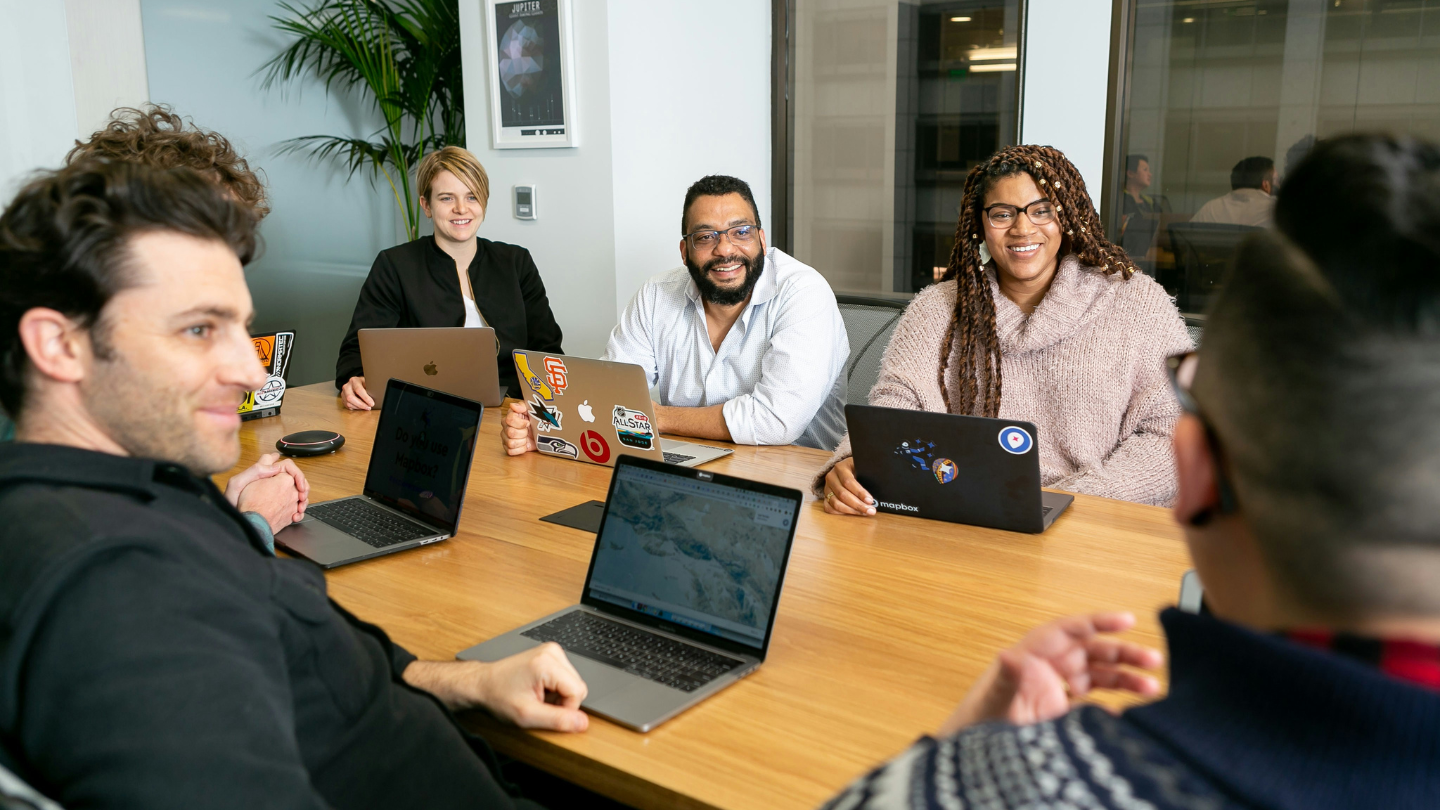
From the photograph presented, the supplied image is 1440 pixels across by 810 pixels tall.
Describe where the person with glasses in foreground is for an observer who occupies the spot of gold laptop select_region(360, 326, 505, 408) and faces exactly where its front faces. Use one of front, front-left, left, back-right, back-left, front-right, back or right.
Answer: back

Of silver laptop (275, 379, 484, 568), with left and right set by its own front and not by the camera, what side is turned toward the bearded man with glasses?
back

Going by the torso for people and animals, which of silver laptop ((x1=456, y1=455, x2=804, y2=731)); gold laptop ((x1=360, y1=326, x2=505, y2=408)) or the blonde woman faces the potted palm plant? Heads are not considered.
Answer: gold laptop ((x1=360, y1=326, x2=505, y2=408))

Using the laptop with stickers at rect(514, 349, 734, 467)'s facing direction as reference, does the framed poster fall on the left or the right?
on its left

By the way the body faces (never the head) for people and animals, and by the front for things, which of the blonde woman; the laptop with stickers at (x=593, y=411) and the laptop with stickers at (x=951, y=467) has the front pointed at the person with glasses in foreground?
the blonde woman

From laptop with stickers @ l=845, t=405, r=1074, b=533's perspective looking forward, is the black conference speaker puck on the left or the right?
on its left

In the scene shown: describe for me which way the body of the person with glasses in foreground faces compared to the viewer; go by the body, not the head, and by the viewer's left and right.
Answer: facing away from the viewer and to the left of the viewer

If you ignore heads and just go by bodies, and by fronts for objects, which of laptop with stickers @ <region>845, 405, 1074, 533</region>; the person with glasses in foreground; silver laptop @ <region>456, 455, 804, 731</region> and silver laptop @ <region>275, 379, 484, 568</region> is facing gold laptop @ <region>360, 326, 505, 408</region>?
the person with glasses in foreground

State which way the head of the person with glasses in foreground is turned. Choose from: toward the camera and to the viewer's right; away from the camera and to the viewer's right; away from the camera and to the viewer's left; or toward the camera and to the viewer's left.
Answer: away from the camera and to the viewer's left

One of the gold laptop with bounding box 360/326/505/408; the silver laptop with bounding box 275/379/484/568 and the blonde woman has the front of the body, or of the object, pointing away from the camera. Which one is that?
the gold laptop with bounding box 360/326/505/408

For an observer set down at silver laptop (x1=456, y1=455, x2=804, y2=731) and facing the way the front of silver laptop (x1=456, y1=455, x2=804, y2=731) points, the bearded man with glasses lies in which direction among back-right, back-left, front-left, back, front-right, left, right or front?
back-right
